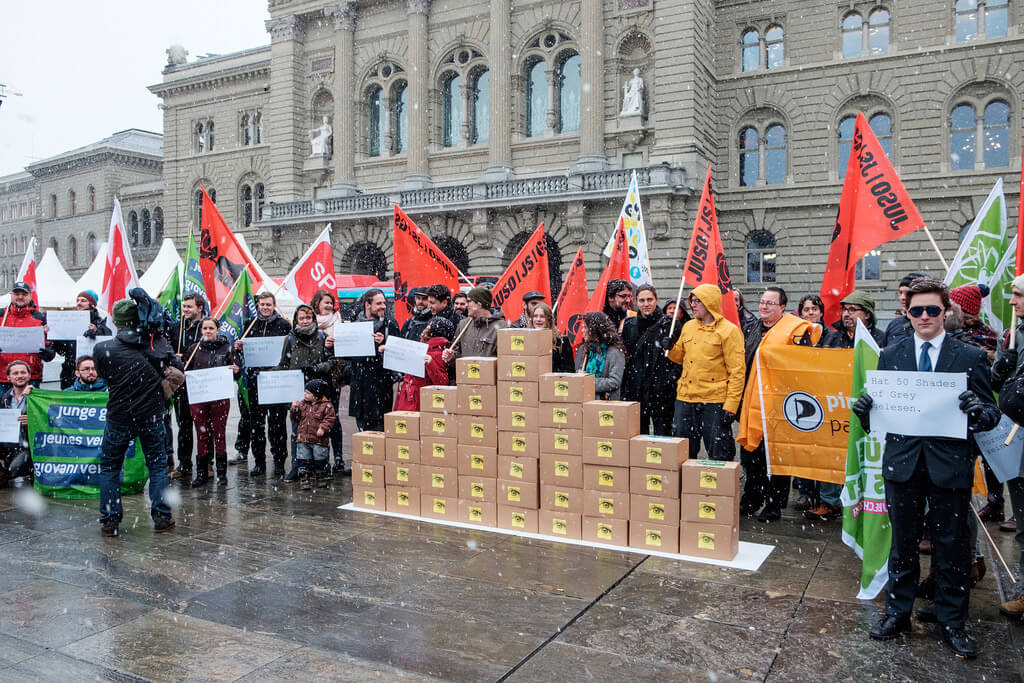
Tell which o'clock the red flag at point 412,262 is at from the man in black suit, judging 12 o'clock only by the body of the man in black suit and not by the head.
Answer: The red flag is roughly at 4 o'clock from the man in black suit.

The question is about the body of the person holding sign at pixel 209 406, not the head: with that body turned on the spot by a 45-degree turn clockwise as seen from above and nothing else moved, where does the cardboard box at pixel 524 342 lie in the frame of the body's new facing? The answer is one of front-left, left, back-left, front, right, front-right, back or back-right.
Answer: left

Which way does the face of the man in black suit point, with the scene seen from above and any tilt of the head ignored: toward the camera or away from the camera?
toward the camera

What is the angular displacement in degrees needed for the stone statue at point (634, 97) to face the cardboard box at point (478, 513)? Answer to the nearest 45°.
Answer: approximately 45° to its left

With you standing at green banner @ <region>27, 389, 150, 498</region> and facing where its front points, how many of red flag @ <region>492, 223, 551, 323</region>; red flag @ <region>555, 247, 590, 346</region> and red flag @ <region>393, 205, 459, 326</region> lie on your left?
3

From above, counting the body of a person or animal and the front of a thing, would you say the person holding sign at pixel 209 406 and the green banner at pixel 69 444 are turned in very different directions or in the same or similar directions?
same or similar directions

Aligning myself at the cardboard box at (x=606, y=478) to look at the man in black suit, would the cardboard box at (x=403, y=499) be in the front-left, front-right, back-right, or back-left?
back-right

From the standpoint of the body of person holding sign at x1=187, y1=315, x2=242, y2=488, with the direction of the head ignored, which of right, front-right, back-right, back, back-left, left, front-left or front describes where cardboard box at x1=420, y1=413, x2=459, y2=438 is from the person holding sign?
front-left

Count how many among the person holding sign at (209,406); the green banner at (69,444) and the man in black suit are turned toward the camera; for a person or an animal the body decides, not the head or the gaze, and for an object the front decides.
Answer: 3

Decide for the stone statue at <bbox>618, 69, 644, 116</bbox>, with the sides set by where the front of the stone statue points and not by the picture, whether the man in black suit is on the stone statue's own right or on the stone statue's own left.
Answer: on the stone statue's own left

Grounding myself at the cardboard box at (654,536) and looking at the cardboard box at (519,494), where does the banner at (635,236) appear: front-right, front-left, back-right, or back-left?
front-right

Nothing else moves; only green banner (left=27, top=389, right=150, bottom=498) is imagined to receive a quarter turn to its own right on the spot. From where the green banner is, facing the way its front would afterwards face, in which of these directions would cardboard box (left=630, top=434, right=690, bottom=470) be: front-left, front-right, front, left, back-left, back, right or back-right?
back-left

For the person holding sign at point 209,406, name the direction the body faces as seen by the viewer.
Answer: toward the camera

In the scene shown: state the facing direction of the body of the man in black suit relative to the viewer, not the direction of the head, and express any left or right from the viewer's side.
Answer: facing the viewer

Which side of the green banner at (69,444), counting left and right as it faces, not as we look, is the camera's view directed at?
front

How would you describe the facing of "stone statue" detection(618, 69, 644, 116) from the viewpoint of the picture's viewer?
facing the viewer and to the left of the viewer
